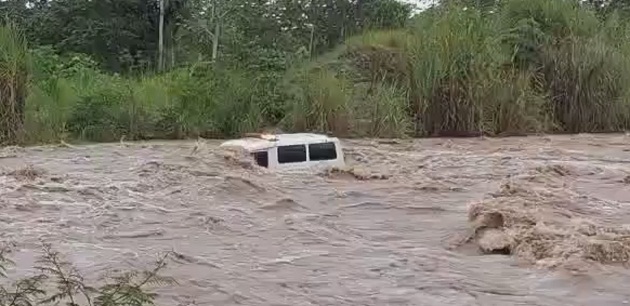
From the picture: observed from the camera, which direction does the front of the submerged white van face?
facing to the left of the viewer

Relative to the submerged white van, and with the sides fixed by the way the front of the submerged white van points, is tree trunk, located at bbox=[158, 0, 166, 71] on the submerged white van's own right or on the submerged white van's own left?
on the submerged white van's own right
